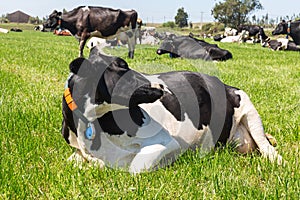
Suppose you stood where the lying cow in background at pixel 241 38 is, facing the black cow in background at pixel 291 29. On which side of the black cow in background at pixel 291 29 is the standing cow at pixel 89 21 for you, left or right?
right

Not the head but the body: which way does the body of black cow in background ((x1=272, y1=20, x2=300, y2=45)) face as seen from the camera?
to the viewer's left

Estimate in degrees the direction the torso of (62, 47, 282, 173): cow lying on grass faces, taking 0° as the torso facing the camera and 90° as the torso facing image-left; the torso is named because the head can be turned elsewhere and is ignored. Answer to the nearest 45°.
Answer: approximately 45°

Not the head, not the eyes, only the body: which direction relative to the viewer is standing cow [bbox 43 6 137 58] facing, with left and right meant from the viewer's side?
facing to the left of the viewer

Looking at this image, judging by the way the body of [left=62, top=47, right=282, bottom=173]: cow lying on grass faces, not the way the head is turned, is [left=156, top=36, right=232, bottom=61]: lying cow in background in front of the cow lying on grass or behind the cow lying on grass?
behind

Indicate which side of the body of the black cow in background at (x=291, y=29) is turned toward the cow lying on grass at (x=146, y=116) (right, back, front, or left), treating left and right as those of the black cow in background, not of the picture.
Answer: left

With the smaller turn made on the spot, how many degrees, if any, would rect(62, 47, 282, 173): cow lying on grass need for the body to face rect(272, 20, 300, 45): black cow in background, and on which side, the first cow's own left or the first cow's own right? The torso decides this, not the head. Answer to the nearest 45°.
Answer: approximately 135° to the first cow's own right

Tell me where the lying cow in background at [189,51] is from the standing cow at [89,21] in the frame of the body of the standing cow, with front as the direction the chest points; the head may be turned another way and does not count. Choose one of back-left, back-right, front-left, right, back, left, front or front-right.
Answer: back-left

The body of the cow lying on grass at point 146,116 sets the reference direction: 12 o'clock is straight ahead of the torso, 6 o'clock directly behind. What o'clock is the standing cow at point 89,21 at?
The standing cow is roughly at 4 o'clock from the cow lying on grass.

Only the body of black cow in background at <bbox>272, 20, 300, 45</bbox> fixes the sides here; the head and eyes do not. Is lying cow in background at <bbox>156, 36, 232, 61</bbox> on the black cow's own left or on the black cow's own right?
on the black cow's own left
